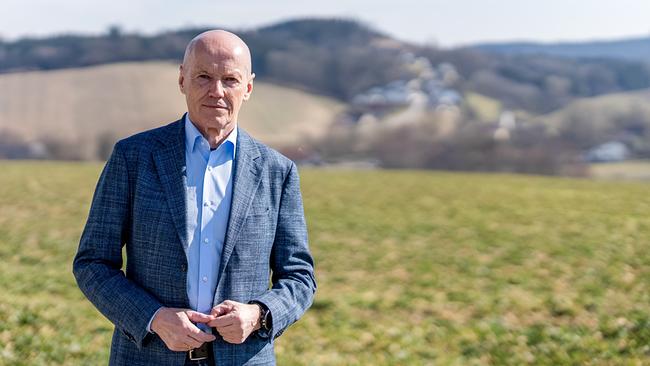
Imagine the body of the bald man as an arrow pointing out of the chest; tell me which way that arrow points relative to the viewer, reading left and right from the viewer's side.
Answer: facing the viewer

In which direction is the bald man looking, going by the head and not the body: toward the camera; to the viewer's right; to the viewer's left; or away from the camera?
toward the camera
